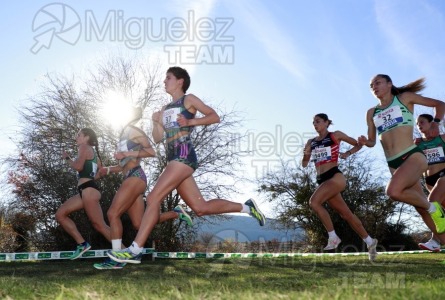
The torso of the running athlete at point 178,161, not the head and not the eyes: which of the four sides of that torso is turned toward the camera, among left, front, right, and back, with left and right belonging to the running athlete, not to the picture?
left

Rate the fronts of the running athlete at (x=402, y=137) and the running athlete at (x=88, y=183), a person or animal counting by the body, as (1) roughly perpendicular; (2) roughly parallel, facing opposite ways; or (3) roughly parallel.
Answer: roughly parallel

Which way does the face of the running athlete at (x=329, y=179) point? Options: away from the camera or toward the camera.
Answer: toward the camera
